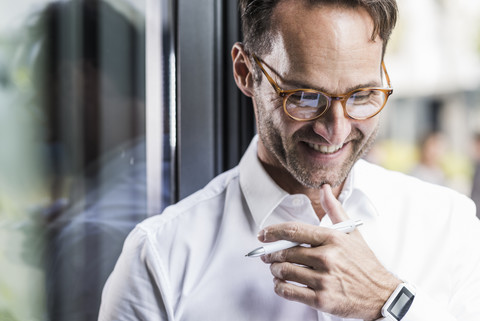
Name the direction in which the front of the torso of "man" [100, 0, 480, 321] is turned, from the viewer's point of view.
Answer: toward the camera

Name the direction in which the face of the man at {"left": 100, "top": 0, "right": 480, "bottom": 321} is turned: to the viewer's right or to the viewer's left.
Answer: to the viewer's right
